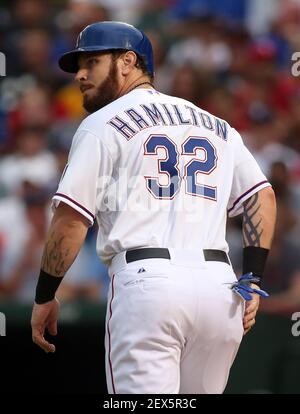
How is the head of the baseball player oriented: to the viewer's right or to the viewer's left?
to the viewer's left

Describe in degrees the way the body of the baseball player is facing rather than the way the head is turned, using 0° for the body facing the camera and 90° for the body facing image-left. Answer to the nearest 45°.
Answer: approximately 135°
